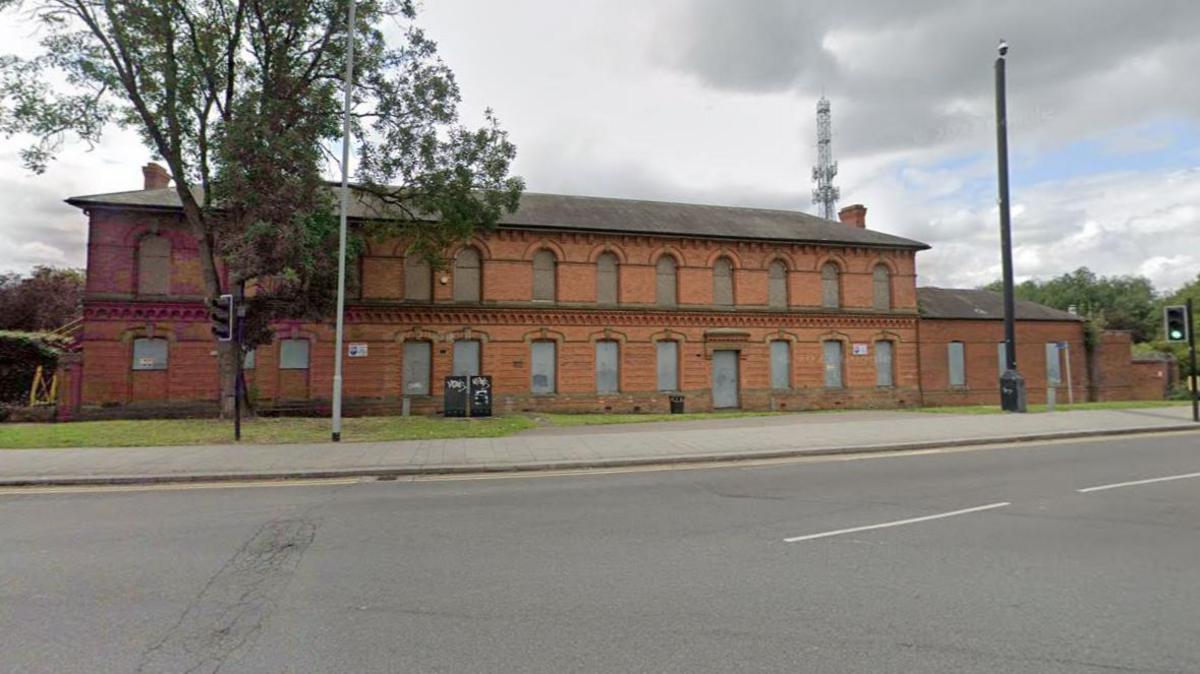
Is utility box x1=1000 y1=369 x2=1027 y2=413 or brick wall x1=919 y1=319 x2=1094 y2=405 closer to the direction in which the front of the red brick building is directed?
the utility box

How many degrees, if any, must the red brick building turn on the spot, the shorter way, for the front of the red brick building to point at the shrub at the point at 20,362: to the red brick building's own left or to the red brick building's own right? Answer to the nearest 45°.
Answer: approximately 90° to the red brick building's own right

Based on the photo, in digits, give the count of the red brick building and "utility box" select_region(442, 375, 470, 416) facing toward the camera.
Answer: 2

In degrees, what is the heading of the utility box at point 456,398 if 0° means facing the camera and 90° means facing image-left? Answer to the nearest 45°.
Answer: approximately 0°

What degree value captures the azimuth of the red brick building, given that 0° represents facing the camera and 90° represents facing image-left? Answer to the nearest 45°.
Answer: approximately 0°

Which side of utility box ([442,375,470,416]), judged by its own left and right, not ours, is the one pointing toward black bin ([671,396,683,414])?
left

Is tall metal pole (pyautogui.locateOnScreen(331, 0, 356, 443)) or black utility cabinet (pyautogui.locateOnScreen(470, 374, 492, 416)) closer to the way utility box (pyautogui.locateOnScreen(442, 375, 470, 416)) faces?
the tall metal pole

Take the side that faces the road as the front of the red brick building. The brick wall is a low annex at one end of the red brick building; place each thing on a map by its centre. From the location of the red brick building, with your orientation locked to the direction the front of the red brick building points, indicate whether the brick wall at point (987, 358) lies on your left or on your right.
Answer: on your left

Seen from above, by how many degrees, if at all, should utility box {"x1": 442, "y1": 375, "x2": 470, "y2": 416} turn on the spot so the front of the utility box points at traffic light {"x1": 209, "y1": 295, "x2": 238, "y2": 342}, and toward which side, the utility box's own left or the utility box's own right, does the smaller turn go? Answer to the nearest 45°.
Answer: approximately 45° to the utility box's own right

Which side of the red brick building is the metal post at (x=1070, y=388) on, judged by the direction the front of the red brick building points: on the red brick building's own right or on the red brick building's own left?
on the red brick building's own left

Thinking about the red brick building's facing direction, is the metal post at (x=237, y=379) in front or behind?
in front
